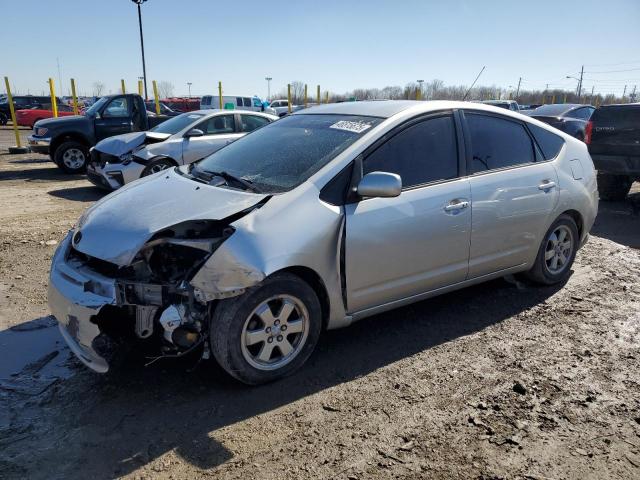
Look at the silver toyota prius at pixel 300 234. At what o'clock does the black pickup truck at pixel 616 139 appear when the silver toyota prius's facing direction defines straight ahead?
The black pickup truck is roughly at 6 o'clock from the silver toyota prius.

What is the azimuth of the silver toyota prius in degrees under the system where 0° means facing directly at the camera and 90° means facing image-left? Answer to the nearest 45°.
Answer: approximately 45°

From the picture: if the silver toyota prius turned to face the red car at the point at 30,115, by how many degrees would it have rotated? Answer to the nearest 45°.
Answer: approximately 90° to its right
